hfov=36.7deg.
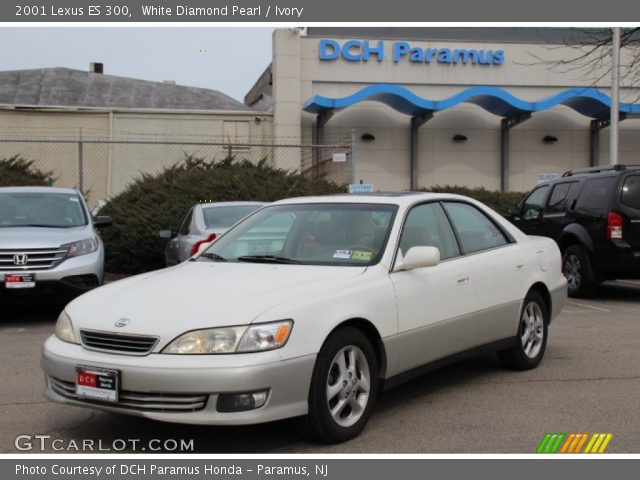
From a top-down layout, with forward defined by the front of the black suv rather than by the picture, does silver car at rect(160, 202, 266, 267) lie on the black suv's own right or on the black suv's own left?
on the black suv's own left

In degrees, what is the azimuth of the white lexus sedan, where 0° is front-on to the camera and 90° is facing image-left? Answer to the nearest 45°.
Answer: approximately 45°

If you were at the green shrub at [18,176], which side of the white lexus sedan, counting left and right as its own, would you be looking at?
right

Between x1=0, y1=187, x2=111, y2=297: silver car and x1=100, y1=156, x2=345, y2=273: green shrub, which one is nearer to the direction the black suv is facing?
the green shrub

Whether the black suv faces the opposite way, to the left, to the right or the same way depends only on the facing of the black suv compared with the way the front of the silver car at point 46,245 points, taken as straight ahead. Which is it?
the opposite way

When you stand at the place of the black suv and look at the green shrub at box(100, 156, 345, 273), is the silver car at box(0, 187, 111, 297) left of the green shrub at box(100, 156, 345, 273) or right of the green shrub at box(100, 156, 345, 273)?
left

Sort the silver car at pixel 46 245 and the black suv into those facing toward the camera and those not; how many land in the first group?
1

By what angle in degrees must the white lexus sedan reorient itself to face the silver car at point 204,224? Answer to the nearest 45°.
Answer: approximately 135° to its right

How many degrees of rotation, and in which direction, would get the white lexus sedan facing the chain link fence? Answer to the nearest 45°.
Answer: approximately 135° to its right

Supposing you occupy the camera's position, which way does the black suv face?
facing away from the viewer and to the left of the viewer

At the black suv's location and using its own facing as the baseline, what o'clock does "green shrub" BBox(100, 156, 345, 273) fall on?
The green shrub is roughly at 11 o'clock from the black suv.

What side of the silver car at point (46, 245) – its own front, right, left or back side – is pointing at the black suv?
left

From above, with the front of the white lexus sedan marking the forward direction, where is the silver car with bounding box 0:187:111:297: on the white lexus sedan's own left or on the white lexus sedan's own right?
on the white lexus sedan's own right

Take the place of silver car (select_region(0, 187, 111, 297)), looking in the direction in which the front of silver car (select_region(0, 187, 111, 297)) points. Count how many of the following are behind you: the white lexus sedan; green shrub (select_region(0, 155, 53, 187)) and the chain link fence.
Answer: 2

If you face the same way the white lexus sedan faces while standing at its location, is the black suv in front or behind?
behind

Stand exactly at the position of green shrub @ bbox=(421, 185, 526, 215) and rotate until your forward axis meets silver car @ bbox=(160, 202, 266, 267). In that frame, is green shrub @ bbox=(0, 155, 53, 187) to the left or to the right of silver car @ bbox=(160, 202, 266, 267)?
right

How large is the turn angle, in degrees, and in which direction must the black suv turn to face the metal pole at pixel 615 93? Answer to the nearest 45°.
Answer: approximately 45° to its right
